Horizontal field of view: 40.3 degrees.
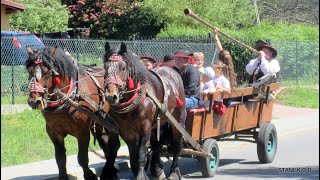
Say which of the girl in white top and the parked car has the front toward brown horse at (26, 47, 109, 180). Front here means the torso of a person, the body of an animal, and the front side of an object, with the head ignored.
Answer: the girl in white top

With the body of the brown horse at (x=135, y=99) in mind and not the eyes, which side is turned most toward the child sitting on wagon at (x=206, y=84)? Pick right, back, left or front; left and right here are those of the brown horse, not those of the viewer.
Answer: back

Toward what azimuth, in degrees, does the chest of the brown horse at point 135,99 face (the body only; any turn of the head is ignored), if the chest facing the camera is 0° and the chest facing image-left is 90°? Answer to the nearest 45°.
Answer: approximately 45°

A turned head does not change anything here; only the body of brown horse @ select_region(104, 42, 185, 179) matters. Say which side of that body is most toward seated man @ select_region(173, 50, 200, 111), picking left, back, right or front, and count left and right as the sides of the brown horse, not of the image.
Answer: back

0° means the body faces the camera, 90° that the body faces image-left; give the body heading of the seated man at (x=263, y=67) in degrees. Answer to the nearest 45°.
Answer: approximately 45°

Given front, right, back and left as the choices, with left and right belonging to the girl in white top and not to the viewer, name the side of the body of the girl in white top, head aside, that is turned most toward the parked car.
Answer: right

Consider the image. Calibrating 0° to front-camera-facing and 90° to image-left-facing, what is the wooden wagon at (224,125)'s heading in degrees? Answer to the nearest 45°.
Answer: approximately 45°
